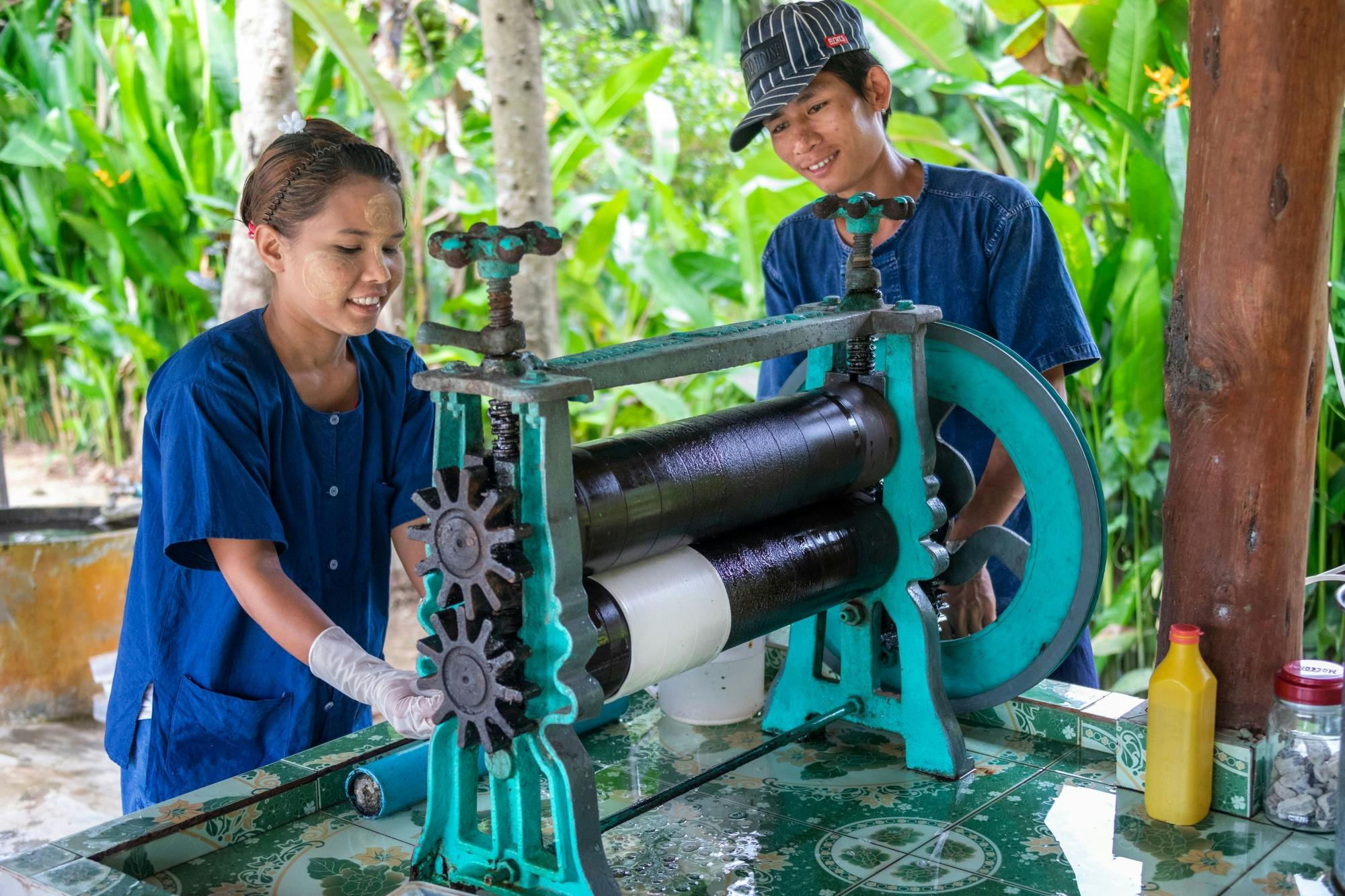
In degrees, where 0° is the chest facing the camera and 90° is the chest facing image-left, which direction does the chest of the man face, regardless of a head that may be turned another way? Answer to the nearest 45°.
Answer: approximately 45°

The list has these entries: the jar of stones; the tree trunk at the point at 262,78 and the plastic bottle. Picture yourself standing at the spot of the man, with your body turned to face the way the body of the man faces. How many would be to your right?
1

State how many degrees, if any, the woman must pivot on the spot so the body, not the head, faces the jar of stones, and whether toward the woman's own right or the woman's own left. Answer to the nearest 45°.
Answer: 0° — they already face it

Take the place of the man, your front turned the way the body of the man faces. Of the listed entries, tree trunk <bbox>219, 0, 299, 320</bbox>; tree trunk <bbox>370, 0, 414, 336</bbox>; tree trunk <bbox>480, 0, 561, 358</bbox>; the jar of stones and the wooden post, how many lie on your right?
3

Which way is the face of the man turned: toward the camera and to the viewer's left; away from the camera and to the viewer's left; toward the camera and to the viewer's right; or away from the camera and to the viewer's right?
toward the camera and to the viewer's left

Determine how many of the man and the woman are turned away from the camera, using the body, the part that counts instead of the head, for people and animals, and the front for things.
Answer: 0

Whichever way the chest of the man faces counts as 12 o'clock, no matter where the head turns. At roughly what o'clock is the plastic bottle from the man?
The plastic bottle is roughly at 10 o'clock from the man.

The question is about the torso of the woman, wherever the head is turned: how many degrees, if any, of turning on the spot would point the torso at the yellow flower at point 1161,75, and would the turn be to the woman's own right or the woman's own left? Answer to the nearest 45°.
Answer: approximately 90° to the woman's own left

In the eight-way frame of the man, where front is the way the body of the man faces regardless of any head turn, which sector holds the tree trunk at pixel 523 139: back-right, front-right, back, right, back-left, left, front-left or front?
right

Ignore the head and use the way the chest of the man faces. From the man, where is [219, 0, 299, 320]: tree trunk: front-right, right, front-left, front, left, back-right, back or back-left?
right

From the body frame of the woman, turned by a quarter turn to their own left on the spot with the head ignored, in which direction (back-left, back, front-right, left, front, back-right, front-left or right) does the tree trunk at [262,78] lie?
front-left

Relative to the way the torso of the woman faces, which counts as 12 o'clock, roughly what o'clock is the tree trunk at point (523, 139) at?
The tree trunk is roughly at 8 o'clock from the woman.

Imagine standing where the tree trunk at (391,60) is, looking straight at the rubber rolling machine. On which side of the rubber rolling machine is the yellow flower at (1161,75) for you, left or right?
left

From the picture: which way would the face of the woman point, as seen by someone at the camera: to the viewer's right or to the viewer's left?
to the viewer's right

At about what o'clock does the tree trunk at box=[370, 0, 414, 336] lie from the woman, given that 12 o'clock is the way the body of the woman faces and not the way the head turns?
The tree trunk is roughly at 8 o'clock from the woman.

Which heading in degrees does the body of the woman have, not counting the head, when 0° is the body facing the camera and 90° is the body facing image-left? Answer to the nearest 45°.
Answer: approximately 315°

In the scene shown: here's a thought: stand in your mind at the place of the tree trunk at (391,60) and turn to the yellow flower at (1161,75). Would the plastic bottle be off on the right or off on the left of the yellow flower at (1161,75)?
right

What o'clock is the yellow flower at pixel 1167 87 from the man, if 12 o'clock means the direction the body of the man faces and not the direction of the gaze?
The yellow flower is roughly at 5 o'clock from the man.

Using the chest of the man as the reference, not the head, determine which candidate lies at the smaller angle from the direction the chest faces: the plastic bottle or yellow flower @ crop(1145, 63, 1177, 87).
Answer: the plastic bottle
